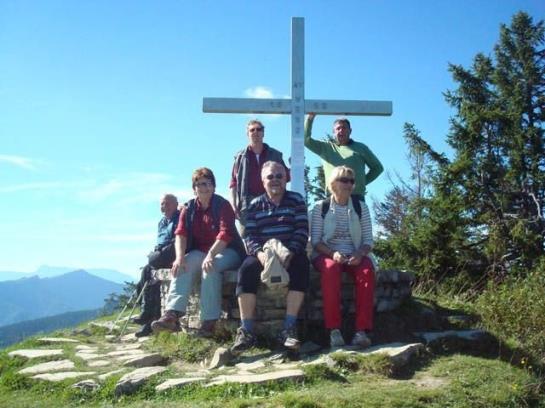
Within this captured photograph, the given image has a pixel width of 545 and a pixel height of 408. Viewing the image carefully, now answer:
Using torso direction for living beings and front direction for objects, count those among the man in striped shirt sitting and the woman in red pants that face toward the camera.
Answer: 2

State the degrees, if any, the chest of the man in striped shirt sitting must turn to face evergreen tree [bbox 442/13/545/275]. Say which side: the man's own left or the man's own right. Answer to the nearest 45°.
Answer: approximately 135° to the man's own left

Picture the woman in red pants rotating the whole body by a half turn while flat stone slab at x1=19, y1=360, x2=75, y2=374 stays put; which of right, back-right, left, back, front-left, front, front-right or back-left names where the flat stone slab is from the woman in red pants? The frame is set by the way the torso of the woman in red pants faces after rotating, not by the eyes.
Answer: left

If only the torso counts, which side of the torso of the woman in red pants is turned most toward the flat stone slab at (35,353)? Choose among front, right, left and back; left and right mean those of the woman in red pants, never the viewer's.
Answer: right

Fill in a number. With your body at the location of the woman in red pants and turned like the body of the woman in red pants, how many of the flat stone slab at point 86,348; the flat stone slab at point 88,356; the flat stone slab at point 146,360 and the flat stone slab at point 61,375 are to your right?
4

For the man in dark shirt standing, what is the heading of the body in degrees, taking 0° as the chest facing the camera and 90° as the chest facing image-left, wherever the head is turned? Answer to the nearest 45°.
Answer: approximately 0°

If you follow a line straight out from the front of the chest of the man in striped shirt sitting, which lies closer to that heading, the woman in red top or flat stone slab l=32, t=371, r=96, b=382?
the flat stone slab

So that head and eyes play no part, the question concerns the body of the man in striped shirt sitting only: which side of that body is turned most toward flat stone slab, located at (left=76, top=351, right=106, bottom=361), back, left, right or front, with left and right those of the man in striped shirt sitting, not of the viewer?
right
